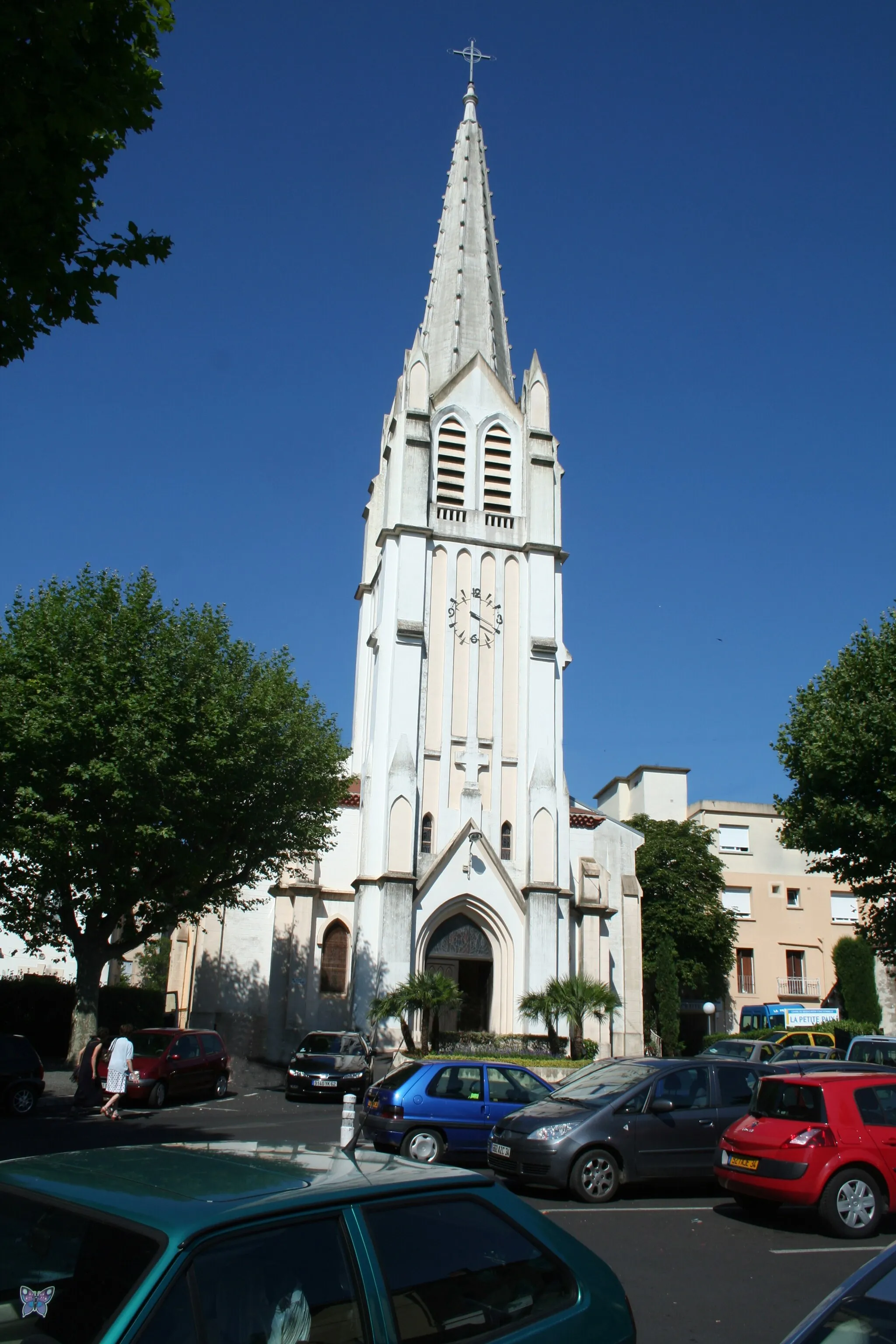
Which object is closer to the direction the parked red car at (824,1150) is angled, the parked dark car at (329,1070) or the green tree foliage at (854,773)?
the green tree foliage

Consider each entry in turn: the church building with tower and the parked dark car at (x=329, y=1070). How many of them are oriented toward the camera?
2

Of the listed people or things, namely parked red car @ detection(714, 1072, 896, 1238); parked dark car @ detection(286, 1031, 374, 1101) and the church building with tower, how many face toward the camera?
2

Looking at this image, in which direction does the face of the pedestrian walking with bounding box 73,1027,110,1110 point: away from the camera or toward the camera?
away from the camera

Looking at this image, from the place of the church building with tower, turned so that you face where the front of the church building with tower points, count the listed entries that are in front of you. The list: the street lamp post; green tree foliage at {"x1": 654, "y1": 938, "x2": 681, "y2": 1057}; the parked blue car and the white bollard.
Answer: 2

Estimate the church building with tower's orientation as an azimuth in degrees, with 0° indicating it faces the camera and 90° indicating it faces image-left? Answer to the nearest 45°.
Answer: approximately 0°

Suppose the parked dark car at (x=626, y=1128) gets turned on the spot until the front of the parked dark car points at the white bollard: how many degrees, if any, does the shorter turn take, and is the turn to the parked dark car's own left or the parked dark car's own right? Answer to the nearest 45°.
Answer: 0° — it already faces it

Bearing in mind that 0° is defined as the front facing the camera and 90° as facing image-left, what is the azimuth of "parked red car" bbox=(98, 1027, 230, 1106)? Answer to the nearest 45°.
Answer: approximately 45°

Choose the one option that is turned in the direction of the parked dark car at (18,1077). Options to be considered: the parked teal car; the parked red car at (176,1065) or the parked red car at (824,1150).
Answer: the parked red car at (176,1065)

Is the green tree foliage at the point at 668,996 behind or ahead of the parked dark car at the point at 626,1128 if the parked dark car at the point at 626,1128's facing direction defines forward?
behind

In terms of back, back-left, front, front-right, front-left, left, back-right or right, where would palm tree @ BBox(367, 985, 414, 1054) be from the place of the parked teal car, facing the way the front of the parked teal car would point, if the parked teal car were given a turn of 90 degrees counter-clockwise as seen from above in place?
back-left

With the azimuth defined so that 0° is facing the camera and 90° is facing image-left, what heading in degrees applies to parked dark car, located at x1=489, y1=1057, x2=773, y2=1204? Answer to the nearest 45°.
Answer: approximately 45°
